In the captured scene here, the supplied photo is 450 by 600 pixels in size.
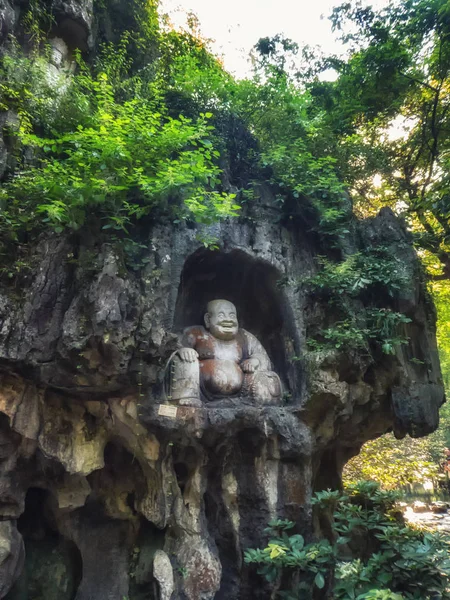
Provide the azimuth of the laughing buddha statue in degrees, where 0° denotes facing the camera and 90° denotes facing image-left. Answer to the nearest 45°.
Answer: approximately 0°

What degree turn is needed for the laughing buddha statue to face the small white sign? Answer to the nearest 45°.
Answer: approximately 45° to its right

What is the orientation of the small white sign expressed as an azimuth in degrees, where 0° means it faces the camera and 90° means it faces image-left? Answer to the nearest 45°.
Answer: approximately 0°

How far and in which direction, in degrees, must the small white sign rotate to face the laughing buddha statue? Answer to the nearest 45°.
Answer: approximately 135° to its left
